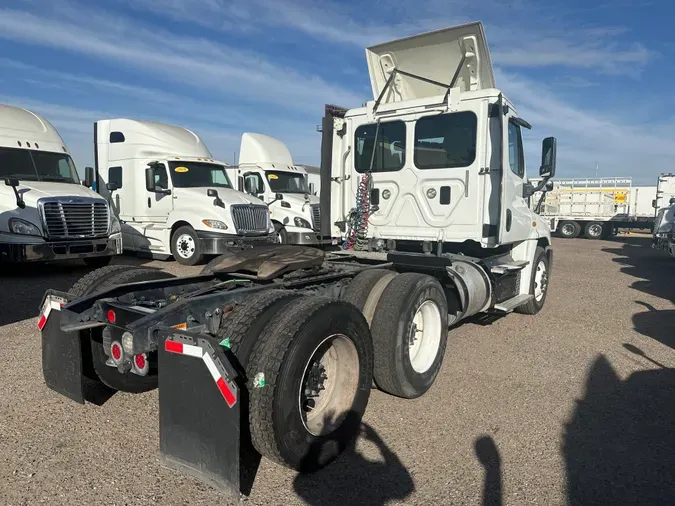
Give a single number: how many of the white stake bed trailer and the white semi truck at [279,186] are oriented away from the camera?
0

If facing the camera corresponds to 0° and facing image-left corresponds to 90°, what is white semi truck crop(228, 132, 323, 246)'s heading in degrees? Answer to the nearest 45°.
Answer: approximately 315°

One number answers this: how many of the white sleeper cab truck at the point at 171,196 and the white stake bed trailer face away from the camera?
0

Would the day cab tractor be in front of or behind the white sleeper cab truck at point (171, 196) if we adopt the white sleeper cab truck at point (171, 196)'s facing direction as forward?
in front

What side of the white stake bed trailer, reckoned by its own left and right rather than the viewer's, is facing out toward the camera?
right

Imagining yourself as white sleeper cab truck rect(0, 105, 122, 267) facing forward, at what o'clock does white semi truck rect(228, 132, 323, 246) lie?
The white semi truck is roughly at 10 o'clock from the white sleeper cab truck.

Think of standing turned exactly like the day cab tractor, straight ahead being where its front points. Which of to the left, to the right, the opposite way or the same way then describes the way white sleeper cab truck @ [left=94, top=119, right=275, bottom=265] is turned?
to the right

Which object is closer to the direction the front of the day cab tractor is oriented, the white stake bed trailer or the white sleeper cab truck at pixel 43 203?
the white stake bed trailer

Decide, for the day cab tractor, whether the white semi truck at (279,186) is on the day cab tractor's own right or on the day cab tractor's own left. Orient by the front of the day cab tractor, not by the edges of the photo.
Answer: on the day cab tractor's own left

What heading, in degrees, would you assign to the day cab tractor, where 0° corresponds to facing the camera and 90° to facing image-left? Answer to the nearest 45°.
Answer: approximately 225°

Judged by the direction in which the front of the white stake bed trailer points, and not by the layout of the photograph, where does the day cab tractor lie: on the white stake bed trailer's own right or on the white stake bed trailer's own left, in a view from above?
on the white stake bed trailer's own right
